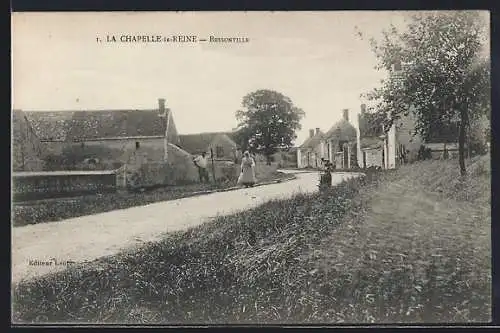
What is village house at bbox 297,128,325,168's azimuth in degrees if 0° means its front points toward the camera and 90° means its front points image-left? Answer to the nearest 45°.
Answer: approximately 45°

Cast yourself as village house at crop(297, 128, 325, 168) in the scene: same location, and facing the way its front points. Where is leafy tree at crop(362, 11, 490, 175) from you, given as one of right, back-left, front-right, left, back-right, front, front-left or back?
front-left

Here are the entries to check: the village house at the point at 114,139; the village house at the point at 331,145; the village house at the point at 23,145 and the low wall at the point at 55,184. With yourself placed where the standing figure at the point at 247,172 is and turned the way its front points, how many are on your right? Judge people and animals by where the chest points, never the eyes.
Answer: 3

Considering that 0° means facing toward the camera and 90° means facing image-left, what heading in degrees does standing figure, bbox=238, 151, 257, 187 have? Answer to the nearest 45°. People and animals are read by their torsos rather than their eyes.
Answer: approximately 0°
